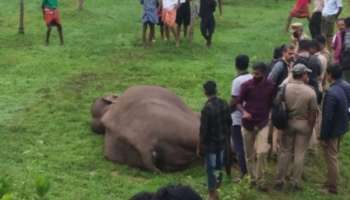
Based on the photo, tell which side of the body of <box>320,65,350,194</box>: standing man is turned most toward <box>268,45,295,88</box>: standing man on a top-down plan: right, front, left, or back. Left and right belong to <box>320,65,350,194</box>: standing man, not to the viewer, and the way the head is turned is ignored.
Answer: front

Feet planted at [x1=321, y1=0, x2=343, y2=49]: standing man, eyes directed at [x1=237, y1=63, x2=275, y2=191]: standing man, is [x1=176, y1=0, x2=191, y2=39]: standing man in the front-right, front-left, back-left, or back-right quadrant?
front-right

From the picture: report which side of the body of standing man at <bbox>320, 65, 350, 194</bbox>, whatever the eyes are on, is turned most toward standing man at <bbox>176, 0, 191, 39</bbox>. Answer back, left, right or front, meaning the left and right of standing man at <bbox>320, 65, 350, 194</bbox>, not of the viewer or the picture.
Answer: front

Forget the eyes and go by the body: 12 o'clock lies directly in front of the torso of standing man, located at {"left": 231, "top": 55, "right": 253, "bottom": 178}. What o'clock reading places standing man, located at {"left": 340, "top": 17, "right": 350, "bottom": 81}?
standing man, located at {"left": 340, "top": 17, "right": 350, "bottom": 81} is roughly at 1 o'clock from standing man, located at {"left": 231, "top": 55, "right": 253, "bottom": 178}.

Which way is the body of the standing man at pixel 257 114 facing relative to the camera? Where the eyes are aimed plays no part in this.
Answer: toward the camera

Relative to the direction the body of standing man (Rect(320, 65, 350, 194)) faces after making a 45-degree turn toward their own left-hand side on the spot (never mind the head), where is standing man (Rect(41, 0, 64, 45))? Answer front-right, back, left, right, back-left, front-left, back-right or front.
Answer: front-right

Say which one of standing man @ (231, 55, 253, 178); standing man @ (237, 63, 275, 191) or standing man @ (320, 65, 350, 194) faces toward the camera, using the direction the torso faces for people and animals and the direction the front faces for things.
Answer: standing man @ (237, 63, 275, 191)

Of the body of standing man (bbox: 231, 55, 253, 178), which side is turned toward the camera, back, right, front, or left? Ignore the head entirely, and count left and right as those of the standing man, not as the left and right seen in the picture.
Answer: back

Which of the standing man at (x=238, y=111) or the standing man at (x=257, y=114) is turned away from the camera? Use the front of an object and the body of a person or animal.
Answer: the standing man at (x=238, y=111)

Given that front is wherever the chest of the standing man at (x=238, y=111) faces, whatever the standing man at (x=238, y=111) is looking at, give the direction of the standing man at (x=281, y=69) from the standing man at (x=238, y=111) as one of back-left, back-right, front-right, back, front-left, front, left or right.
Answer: front-right

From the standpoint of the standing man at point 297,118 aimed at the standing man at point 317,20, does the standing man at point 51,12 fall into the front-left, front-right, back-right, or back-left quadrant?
front-left

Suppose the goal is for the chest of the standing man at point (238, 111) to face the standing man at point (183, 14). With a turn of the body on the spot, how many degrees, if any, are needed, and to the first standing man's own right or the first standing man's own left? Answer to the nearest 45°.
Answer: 0° — they already face them

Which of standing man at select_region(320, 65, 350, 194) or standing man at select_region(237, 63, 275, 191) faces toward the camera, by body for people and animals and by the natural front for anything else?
standing man at select_region(237, 63, 275, 191)

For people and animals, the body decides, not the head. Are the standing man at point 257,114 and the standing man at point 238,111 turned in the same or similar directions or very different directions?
very different directions

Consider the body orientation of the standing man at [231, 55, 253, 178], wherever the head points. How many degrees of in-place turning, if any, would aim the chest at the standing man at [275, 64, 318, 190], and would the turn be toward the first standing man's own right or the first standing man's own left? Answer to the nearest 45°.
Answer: approximately 90° to the first standing man's own right
